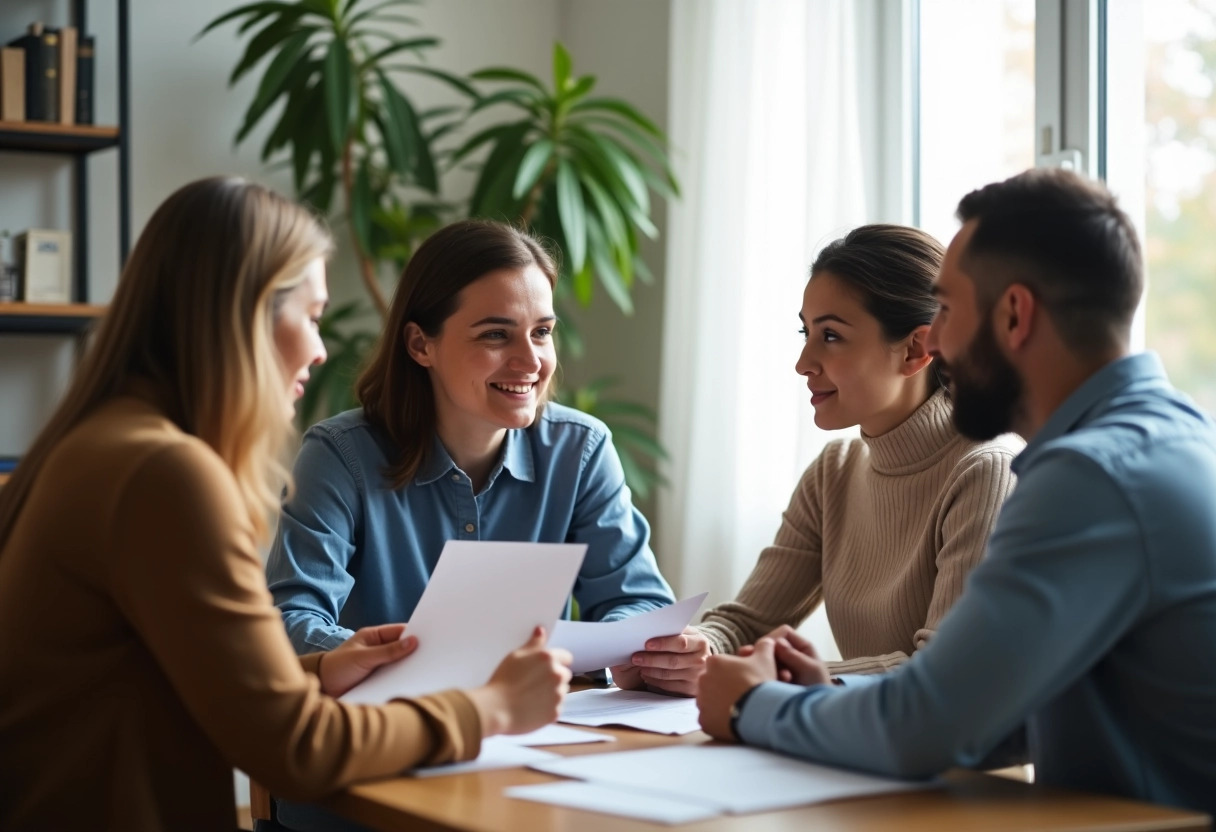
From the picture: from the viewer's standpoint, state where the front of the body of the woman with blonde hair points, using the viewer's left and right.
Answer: facing away from the viewer and to the right of the viewer

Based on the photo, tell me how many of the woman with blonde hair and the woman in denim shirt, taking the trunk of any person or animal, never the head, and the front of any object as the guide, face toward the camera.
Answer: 1

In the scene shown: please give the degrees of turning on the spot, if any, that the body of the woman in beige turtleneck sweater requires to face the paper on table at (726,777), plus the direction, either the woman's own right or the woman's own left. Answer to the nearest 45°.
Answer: approximately 45° to the woman's own left

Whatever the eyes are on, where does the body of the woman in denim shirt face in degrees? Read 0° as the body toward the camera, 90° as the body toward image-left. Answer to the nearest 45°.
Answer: approximately 0°

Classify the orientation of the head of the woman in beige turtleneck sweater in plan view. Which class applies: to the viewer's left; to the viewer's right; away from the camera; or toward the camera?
to the viewer's left

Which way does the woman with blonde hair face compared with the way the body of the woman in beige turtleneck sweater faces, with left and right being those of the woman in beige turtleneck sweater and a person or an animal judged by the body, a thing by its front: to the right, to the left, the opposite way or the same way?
the opposite way

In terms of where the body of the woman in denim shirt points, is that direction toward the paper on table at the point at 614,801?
yes

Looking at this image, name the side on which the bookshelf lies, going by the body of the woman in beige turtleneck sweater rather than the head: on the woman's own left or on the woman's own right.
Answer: on the woman's own right
